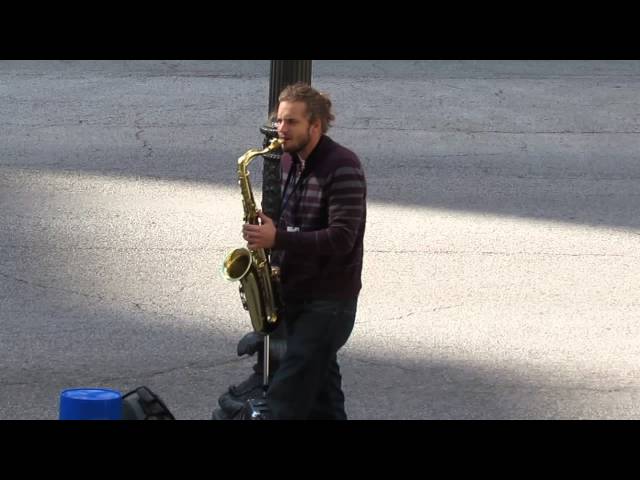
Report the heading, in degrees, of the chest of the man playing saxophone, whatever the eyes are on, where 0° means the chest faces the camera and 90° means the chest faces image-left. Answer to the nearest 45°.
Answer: approximately 45°

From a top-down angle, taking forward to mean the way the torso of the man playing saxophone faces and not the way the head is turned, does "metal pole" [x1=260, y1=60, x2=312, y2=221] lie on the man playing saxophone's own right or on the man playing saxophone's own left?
on the man playing saxophone's own right

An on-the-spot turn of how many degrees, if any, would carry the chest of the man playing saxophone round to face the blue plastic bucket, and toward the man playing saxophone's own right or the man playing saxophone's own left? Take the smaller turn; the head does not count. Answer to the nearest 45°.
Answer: approximately 45° to the man playing saxophone's own right

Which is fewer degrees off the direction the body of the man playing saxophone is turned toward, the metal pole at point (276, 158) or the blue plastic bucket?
the blue plastic bucket
